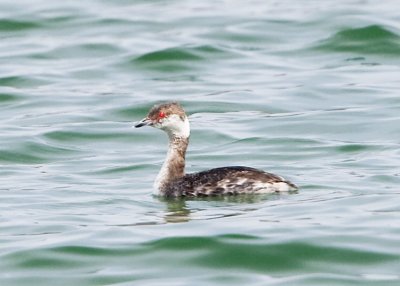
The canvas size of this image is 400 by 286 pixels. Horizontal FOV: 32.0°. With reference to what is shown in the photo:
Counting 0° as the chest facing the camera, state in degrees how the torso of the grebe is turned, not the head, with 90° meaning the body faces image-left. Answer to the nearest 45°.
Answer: approximately 90°
